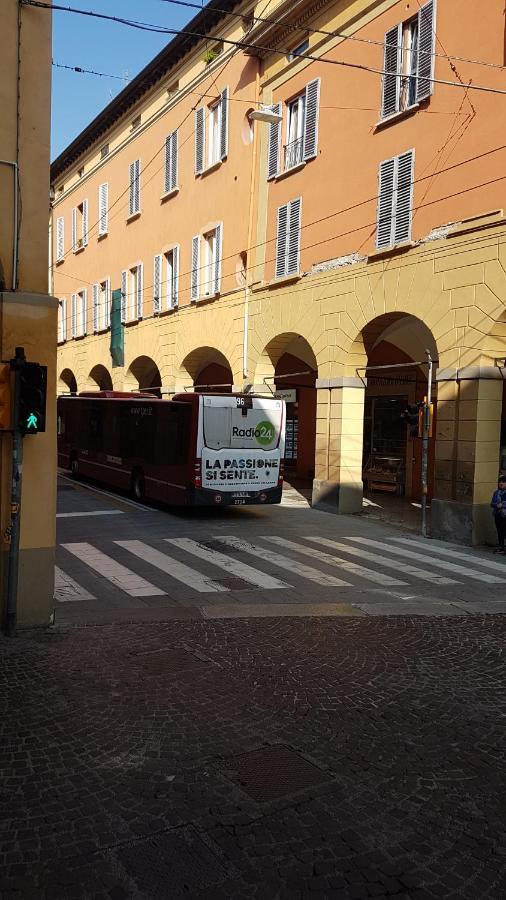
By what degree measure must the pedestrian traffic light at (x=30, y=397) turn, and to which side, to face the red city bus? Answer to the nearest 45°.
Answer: approximately 135° to its left

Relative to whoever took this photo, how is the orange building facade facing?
facing the viewer and to the left of the viewer

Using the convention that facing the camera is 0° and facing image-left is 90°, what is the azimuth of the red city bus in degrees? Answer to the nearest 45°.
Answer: approximately 135°

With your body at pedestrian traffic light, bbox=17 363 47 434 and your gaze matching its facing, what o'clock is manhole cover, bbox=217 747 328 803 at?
The manhole cover is roughly at 11 o'clock from the pedestrian traffic light.

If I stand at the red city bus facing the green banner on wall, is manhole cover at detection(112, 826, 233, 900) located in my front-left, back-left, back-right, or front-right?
back-left

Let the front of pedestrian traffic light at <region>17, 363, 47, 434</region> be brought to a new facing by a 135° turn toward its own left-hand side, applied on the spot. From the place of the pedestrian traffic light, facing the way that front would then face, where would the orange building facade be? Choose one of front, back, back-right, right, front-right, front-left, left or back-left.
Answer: front

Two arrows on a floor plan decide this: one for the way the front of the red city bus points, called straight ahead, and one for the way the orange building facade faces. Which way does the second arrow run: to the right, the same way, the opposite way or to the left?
to the left

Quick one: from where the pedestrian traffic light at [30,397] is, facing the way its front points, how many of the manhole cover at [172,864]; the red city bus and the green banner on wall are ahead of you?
1

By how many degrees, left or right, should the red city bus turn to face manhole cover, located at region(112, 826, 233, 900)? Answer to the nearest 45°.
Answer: approximately 135° to its left

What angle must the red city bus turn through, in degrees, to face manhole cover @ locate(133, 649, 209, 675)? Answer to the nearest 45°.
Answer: approximately 135° to its left

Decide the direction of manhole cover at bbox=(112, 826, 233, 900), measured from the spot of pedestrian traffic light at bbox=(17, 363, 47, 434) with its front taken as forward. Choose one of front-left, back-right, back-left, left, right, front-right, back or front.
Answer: front

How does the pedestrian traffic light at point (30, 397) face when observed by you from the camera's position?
facing the viewer

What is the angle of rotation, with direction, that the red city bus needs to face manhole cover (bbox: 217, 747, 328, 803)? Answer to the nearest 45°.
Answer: approximately 135° to its left

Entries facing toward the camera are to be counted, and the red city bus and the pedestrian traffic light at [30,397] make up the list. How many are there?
1

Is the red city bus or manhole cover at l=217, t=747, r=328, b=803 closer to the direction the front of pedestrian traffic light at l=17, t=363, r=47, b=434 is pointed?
the manhole cover
